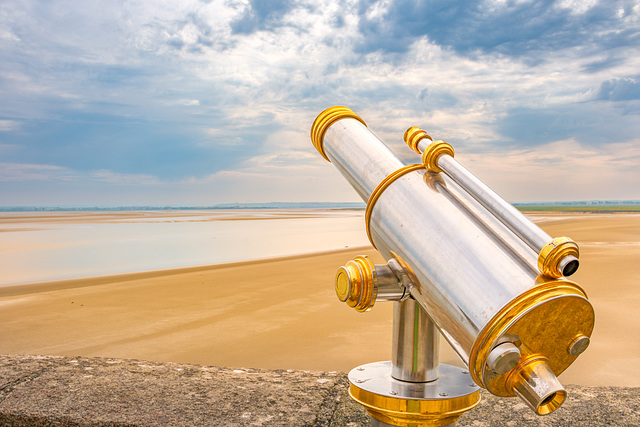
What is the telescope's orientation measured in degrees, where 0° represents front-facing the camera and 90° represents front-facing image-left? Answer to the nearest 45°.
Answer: approximately 135°
